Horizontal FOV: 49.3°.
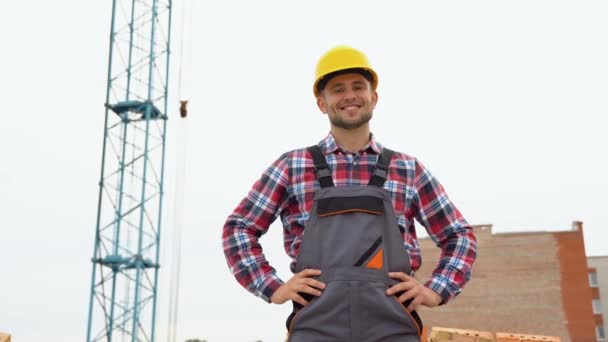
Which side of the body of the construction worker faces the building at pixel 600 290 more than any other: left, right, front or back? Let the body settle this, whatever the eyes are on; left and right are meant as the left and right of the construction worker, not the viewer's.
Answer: back

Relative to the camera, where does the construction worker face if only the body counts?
toward the camera

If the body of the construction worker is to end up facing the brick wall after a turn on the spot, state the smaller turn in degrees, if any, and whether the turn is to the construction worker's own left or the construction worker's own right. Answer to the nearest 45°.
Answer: approximately 180°

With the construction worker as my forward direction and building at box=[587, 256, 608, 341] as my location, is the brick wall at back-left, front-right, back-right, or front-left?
front-right

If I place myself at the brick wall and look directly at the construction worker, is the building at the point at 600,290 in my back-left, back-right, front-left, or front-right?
back-left
